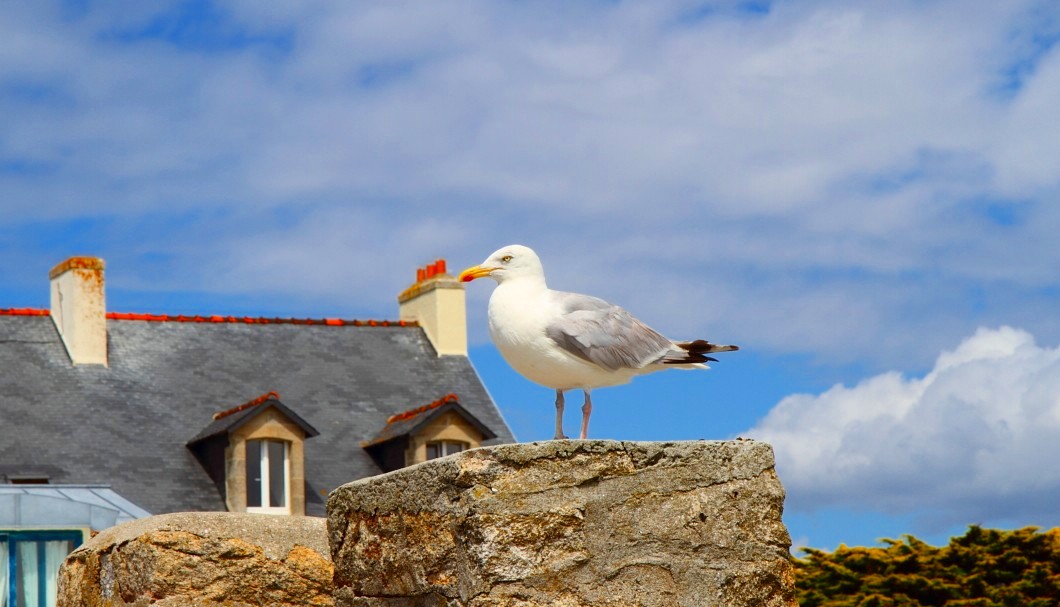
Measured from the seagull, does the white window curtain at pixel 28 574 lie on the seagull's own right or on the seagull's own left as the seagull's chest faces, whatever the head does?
on the seagull's own right

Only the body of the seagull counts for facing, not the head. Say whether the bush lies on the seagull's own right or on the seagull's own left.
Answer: on the seagull's own right

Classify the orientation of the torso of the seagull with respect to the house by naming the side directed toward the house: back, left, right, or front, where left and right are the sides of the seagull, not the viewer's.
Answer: right

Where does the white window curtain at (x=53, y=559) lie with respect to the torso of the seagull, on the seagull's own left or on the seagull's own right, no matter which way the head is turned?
on the seagull's own right

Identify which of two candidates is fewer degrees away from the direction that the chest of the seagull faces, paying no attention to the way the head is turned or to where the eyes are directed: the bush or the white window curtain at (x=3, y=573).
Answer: the white window curtain

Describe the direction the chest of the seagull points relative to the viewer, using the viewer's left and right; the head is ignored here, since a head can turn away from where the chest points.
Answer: facing to the left of the viewer

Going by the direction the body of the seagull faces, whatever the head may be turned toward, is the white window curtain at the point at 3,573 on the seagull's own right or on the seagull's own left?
on the seagull's own right
